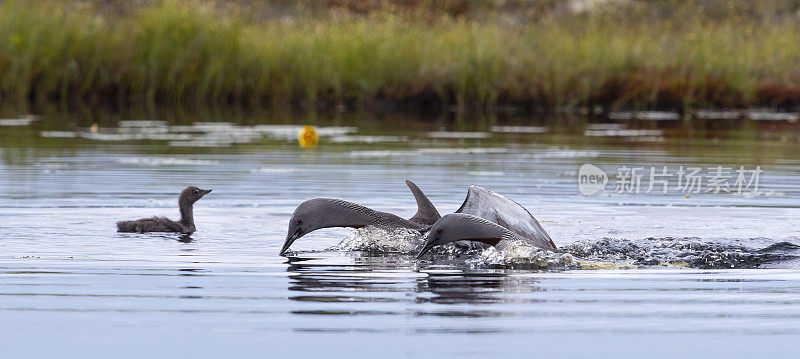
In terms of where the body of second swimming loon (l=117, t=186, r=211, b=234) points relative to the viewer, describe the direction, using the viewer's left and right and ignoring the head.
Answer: facing to the right of the viewer

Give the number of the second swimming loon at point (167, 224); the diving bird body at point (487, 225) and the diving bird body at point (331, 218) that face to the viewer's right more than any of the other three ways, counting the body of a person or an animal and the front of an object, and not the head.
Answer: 1

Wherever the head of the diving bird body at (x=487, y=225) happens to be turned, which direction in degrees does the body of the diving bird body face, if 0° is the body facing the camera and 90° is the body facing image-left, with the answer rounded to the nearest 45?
approximately 90°

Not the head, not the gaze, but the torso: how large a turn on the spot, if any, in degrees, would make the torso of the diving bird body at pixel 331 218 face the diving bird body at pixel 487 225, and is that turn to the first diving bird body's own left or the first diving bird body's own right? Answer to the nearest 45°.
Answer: approximately 180°

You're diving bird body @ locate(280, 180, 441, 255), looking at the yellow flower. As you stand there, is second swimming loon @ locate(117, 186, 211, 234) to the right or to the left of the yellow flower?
left

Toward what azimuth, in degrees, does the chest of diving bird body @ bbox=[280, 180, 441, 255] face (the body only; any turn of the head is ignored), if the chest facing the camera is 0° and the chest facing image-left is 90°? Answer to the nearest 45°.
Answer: approximately 90°

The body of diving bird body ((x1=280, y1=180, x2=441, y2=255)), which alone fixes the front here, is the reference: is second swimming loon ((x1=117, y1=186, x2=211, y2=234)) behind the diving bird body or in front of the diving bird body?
in front

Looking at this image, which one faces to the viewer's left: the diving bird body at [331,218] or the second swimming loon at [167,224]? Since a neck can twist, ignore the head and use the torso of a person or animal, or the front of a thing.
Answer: the diving bird body

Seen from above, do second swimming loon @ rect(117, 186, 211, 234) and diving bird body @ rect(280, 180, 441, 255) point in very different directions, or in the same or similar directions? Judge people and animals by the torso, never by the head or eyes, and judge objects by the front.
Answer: very different directions

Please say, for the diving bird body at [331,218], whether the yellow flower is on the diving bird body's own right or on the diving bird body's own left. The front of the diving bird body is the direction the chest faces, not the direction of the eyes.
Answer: on the diving bird body's own right

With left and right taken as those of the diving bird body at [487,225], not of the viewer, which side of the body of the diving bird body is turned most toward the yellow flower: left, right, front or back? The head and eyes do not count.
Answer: right

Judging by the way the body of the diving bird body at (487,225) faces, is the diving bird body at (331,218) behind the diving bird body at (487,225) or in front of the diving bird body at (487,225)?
in front

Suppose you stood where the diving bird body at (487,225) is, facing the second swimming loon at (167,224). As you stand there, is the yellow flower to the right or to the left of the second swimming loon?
right
